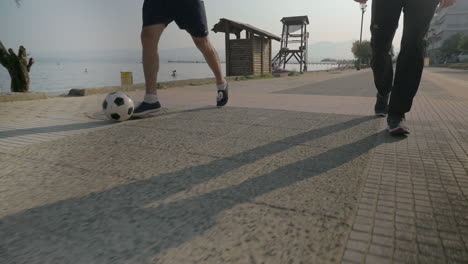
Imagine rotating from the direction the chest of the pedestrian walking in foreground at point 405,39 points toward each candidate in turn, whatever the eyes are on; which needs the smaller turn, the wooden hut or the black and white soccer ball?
the black and white soccer ball

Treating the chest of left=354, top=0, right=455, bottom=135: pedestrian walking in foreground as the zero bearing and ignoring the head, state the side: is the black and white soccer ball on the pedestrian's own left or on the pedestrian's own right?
on the pedestrian's own right

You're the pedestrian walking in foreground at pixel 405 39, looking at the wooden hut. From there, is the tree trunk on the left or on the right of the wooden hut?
left

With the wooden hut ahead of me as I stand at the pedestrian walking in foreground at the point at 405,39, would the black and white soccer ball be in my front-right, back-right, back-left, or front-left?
front-left

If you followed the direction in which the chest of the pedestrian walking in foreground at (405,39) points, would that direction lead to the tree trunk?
no

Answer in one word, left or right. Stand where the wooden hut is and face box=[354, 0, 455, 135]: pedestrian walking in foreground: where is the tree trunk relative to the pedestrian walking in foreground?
right

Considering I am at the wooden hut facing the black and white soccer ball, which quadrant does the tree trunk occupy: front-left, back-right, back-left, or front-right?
front-right
